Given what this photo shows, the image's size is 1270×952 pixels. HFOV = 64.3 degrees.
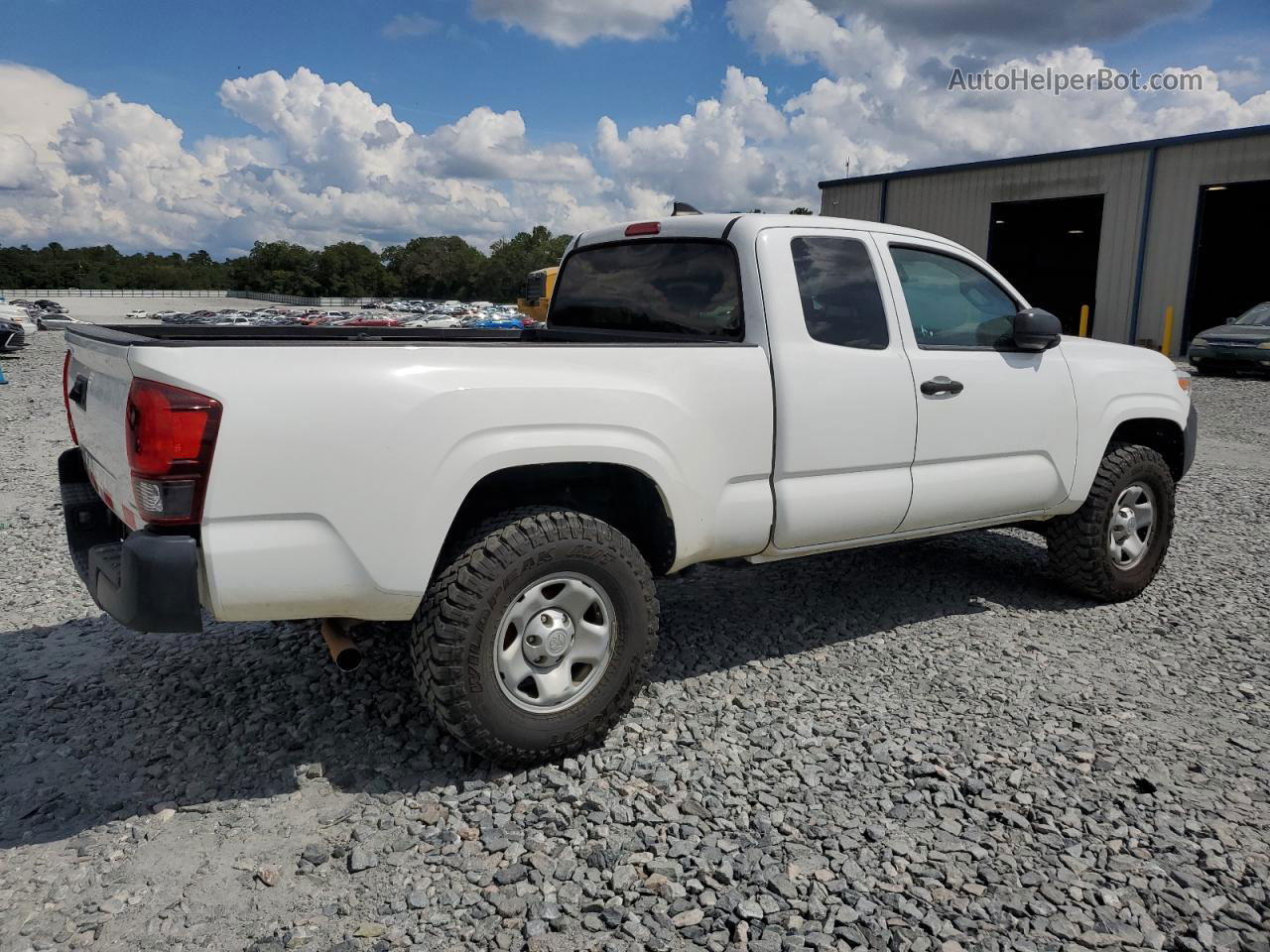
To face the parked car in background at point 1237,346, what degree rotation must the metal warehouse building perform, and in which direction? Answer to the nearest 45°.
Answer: approximately 45° to its left

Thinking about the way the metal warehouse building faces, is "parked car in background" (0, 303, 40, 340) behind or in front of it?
in front

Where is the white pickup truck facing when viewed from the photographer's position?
facing away from the viewer and to the right of the viewer

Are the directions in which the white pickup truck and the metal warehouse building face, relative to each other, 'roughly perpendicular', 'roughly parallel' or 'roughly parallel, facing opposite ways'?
roughly parallel, facing opposite ways

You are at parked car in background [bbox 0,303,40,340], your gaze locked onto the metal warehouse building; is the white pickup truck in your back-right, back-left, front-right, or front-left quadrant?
front-right

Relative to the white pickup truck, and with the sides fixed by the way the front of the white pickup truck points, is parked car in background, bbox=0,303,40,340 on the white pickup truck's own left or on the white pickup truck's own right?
on the white pickup truck's own left

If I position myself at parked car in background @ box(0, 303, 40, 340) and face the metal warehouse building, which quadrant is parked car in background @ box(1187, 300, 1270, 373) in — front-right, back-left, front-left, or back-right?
front-right

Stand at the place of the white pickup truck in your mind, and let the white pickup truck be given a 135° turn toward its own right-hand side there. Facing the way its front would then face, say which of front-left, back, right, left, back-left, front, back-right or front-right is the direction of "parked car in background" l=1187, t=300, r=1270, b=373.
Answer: back-left

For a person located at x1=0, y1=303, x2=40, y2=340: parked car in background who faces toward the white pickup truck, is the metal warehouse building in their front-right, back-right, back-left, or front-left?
front-left
